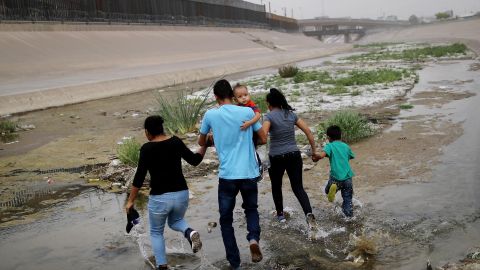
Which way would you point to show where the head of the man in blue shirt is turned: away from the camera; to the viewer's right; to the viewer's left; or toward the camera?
away from the camera

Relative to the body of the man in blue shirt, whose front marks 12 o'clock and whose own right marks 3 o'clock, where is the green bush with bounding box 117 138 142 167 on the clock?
The green bush is roughly at 11 o'clock from the man in blue shirt.

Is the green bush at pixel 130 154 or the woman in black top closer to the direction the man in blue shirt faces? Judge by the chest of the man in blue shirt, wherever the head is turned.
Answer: the green bush

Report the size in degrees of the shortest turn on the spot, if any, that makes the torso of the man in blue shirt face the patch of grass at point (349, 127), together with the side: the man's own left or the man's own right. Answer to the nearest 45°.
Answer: approximately 45° to the man's own right

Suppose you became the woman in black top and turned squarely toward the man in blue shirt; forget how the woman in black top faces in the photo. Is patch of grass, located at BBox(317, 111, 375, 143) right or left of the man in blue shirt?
left

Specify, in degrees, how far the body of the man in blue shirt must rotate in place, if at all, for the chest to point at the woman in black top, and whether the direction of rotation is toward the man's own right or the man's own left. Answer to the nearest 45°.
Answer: approximately 90° to the man's own left

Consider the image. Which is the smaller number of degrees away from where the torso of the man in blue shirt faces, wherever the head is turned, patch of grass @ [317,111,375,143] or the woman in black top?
the patch of grass

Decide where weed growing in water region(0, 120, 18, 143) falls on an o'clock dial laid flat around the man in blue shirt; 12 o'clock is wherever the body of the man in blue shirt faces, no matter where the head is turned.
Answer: The weed growing in water is roughly at 11 o'clock from the man in blue shirt.

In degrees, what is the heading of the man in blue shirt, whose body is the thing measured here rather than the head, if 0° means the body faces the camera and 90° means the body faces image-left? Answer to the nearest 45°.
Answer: approximately 180°
